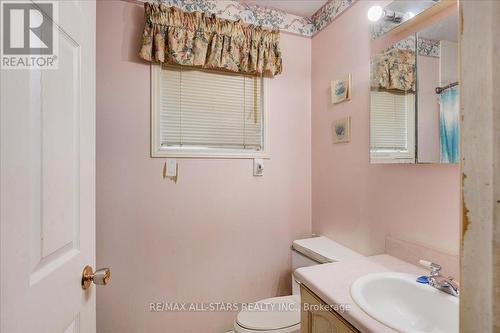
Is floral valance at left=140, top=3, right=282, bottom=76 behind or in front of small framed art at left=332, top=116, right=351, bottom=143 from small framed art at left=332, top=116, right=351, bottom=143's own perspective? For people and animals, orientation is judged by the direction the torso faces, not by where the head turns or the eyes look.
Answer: in front

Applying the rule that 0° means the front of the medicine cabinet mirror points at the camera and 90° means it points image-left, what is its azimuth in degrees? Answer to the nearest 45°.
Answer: approximately 45°

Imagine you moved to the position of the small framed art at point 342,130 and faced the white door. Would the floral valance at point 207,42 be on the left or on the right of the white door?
right

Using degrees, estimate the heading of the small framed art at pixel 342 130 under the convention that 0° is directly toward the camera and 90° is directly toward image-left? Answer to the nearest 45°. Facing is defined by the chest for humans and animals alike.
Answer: approximately 45°
